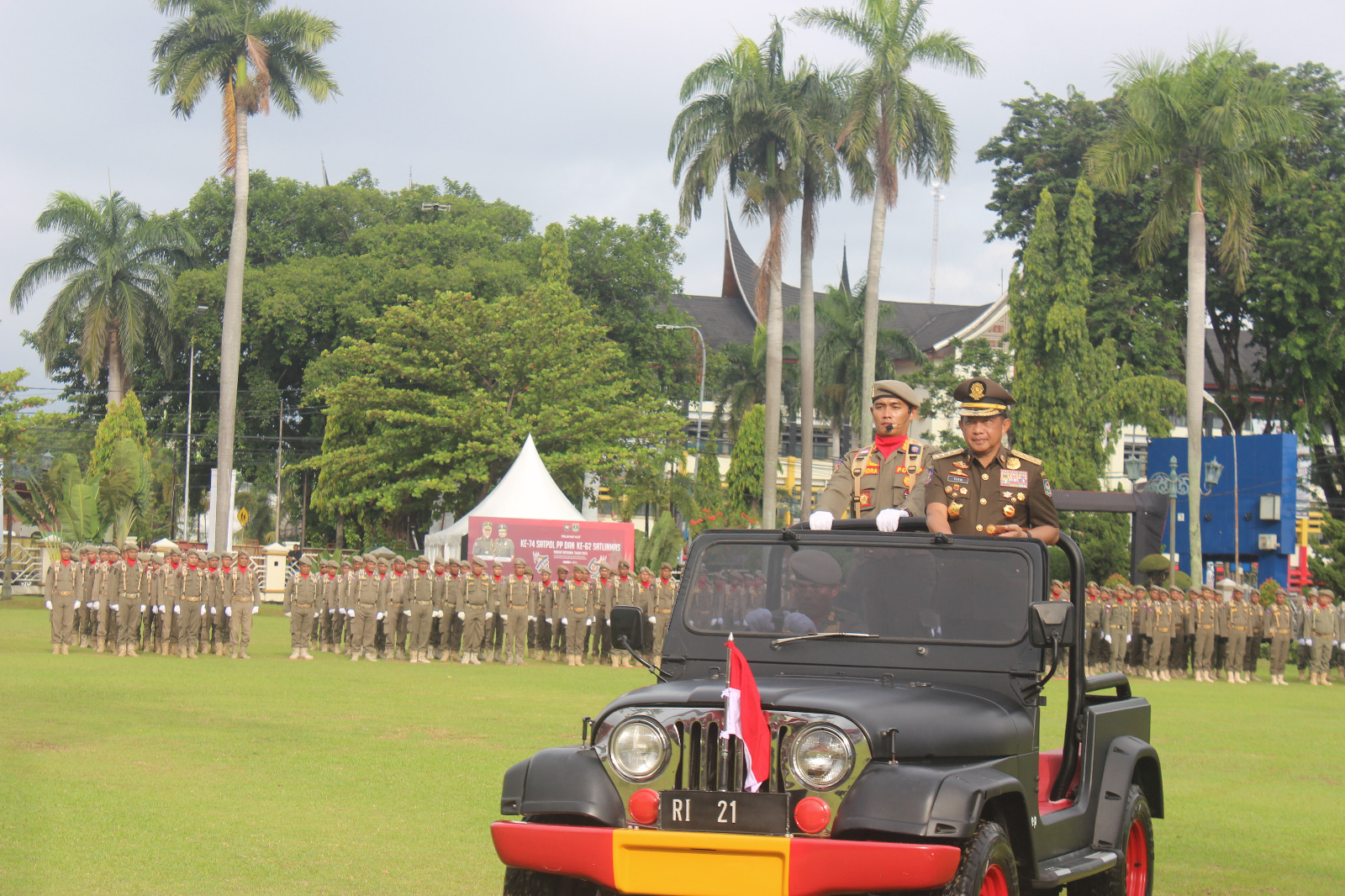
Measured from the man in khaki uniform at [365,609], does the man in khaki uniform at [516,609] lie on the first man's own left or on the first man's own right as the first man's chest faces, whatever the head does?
on the first man's own left

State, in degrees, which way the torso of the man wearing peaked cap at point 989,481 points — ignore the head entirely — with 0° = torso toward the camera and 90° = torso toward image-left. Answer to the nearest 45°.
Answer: approximately 0°

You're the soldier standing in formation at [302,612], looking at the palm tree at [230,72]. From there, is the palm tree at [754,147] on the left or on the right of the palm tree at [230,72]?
right

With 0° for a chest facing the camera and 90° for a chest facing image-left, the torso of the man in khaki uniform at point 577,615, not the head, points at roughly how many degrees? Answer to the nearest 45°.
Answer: approximately 0°
